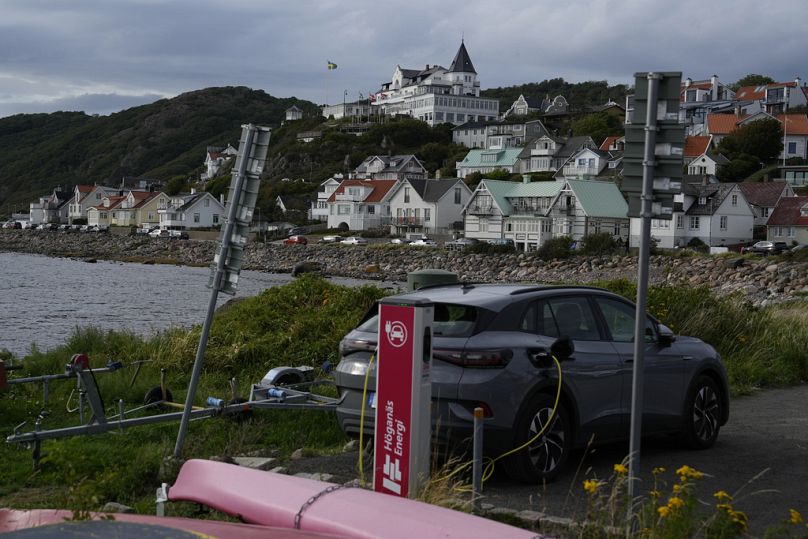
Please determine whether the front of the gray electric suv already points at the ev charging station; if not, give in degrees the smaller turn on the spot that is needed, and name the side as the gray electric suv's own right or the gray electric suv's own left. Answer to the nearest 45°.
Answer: approximately 180°

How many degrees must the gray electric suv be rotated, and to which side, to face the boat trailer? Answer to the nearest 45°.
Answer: approximately 135° to its left

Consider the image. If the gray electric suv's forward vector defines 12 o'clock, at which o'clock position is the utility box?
The utility box is roughly at 10 o'clock from the gray electric suv.

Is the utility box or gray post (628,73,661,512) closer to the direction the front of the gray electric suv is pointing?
the utility box

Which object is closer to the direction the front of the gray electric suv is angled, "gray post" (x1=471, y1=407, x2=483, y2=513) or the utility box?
the utility box

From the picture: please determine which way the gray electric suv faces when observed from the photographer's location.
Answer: facing away from the viewer and to the right of the viewer

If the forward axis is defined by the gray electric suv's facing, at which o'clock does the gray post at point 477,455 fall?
The gray post is roughly at 5 o'clock from the gray electric suv.

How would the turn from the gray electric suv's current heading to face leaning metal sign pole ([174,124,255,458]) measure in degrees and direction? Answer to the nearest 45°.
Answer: approximately 135° to its left
